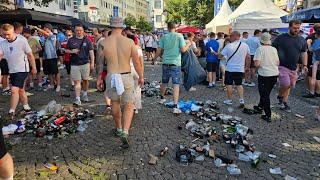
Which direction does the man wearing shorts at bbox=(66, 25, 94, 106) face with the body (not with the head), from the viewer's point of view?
toward the camera

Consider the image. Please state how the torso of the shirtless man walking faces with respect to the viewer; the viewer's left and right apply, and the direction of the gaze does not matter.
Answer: facing away from the viewer

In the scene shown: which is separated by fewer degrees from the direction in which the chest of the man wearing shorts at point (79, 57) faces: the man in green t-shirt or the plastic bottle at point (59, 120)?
the plastic bottle

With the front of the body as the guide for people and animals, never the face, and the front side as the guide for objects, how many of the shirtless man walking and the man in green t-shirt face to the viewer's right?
0
